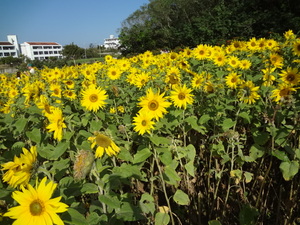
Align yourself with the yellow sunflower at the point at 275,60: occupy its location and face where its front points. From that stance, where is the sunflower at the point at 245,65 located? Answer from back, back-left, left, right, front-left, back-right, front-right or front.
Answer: back-right

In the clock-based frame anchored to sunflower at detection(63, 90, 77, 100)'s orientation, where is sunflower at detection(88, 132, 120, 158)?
sunflower at detection(88, 132, 120, 158) is roughly at 12 o'clock from sunflower at detection(63, 90, 77, 100).

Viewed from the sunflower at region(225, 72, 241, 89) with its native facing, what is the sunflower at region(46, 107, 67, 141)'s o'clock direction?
the sunflower at region(46, 107, 67, 141) is roughly at 1 o'clock from the sunflower at region(225, 72, 241, 89).

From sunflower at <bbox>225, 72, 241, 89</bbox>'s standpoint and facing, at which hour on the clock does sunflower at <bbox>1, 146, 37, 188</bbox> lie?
sunflower at <bbox>1, 146, 37, 188</bbox> is roughly at 1 o'clock from sunflower at <bbox>225, 72, 241, 89</bbox>.

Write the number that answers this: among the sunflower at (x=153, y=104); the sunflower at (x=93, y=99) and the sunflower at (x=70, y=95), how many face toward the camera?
3

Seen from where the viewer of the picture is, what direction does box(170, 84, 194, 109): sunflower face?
facing the viewer

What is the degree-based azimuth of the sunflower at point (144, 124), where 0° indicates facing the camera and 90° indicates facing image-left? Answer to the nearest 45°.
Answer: approximately 0°

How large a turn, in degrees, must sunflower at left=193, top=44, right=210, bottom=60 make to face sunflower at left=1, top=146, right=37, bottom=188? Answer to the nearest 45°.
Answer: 0° — it already faces it
